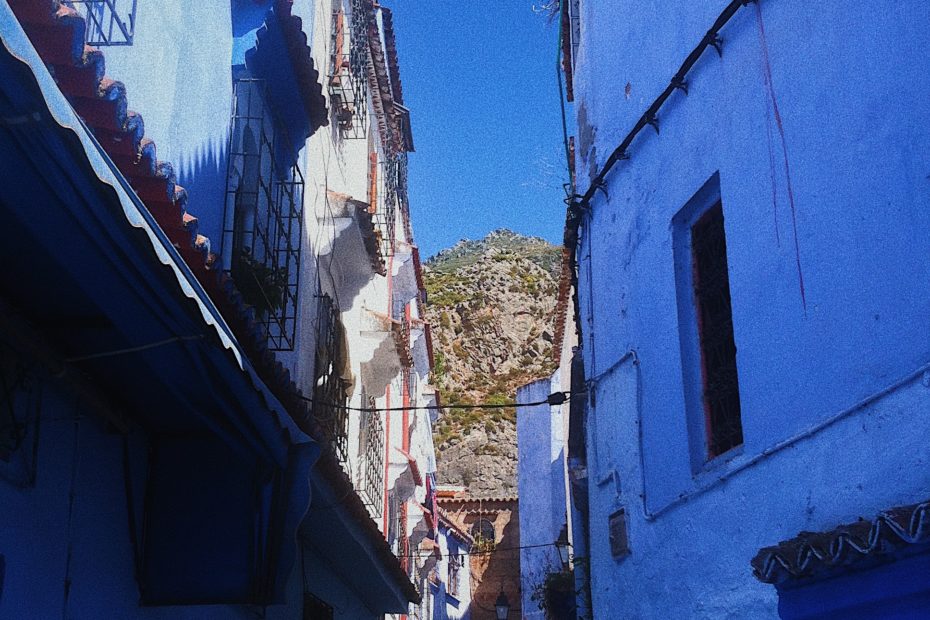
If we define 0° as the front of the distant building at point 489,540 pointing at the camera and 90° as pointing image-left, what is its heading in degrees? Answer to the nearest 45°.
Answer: approximately 0°

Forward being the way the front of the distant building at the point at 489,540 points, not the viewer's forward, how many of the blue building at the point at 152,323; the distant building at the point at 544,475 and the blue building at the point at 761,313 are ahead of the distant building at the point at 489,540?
3

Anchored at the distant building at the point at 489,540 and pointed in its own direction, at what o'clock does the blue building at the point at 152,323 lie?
The blue building is roughly at 12 o'clock from the distant building.

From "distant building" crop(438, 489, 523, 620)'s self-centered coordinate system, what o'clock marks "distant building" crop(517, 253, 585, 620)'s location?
"distant building" crop(517, 253, 585, 620) is roughly at 12 o'clock from "distant building" crop(438, 489, 523, 620).

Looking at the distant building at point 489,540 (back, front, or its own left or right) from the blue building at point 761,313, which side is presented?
front
